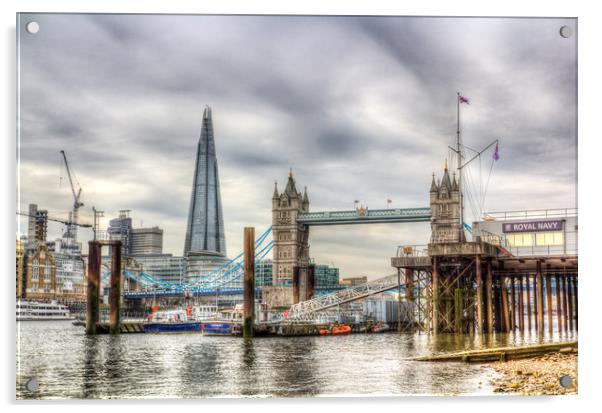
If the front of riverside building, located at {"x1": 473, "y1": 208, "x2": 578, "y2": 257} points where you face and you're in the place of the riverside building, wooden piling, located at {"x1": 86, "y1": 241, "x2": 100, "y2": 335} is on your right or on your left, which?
on your right

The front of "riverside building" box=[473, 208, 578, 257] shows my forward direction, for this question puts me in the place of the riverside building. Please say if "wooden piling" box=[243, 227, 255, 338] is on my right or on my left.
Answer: on my right

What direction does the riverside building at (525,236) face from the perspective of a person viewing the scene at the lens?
facing the viewer
